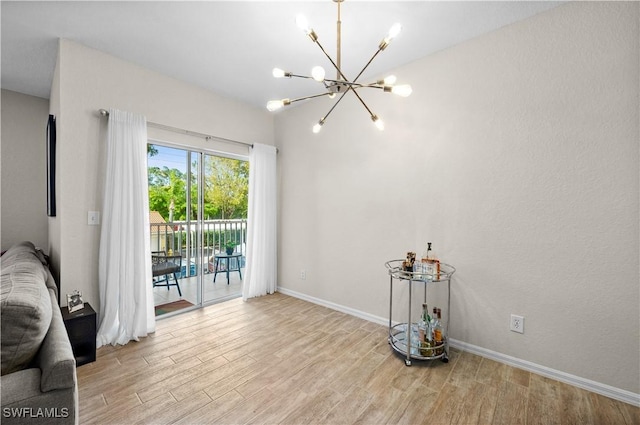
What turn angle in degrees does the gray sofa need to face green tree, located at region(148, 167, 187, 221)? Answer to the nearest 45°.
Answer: approximately 135° to its left

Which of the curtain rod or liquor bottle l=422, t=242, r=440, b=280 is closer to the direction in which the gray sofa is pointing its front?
the liquor bottle

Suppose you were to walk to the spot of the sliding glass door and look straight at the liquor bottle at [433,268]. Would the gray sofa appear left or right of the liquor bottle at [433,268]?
right
